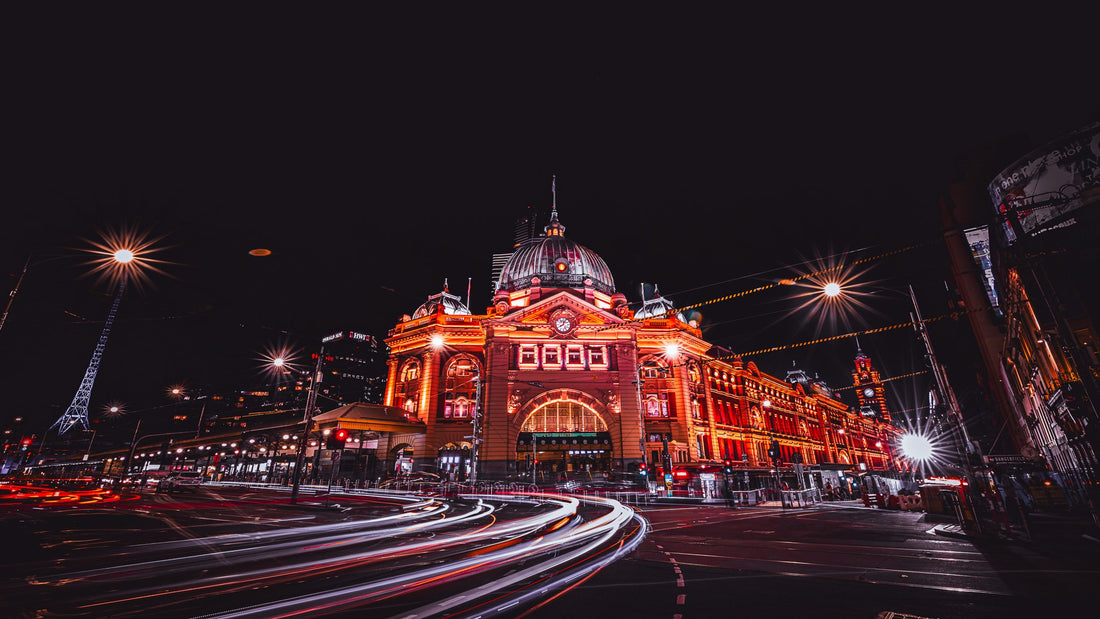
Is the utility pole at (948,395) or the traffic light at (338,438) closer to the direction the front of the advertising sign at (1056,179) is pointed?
the traffic light

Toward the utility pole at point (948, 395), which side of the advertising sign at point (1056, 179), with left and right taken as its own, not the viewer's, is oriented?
right

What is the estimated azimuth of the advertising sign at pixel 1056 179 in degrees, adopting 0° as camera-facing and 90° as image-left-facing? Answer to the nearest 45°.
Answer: approximately 45°

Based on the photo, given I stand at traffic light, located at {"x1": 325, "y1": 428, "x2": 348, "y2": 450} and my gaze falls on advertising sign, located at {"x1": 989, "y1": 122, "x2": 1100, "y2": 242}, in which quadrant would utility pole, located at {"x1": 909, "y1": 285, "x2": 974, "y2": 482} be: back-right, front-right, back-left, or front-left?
front-left

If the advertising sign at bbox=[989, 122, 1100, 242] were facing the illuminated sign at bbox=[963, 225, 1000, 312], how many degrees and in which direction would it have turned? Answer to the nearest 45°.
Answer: approximately 135° to its right
